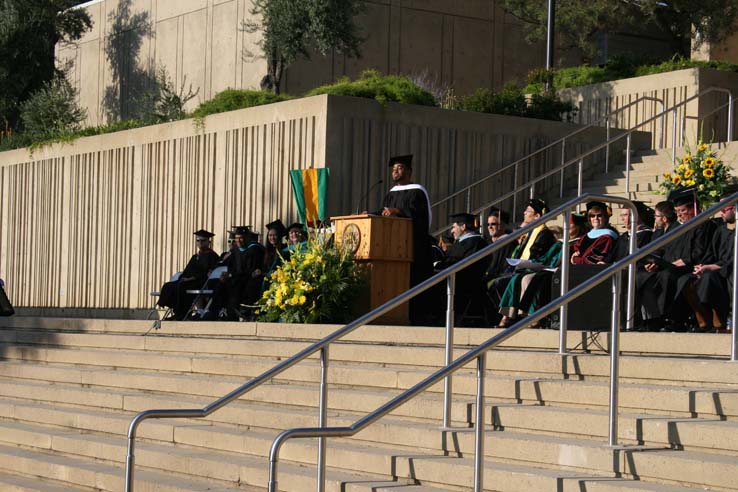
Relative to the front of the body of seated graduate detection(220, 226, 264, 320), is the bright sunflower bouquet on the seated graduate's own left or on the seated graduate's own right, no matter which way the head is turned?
on the seated graduate's own left

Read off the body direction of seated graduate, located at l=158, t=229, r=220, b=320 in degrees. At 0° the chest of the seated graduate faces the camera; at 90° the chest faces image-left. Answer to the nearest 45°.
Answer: approximately 45°

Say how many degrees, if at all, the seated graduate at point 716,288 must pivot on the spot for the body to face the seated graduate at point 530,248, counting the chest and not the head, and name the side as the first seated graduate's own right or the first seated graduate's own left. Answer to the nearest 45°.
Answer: approximately 90° to the first seated graduate's own right

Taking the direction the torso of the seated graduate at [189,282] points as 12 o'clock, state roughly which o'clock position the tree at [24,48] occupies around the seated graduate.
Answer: The tree is roughly at 4 o'clock from the seated graduate.

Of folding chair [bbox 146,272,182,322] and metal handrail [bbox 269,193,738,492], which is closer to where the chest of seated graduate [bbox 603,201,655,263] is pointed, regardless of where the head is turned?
the metal handrail

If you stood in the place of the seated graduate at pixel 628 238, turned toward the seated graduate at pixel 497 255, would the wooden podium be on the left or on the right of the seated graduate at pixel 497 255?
left

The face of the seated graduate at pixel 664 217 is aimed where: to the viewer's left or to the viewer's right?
to the viewer's left

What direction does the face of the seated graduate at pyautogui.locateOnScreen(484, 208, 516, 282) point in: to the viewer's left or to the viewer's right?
to the viewer's left

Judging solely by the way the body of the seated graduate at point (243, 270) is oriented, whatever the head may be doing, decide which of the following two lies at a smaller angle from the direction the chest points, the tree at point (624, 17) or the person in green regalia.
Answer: the person in green regalia

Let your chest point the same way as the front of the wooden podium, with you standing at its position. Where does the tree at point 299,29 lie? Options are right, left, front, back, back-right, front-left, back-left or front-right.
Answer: back-right
